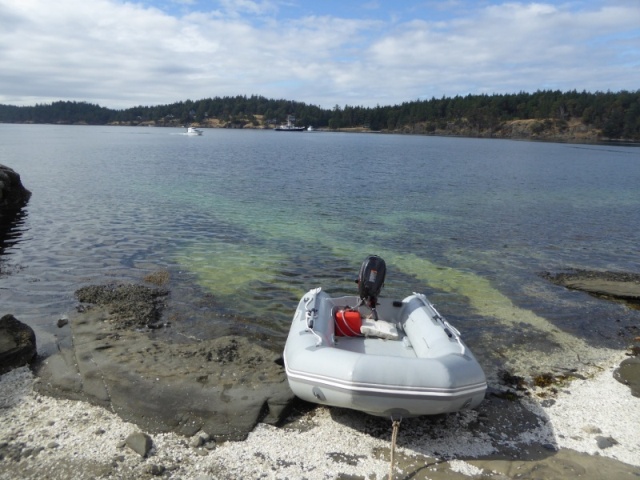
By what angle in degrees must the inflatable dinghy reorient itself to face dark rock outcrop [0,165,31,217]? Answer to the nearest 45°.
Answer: approximately 135° to its right

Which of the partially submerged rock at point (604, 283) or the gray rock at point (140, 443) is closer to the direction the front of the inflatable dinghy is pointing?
the gray rock

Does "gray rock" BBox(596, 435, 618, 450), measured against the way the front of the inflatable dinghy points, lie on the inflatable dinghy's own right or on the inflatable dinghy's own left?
on the inflatable dinghy's own left

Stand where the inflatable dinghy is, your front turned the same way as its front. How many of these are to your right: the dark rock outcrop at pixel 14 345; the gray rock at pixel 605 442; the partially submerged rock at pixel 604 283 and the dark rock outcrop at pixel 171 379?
2

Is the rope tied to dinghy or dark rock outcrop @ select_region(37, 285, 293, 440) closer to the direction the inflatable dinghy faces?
the rope tied to dinghy

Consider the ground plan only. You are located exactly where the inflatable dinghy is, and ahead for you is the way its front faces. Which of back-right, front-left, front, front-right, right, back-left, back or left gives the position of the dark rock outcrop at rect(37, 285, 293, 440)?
right

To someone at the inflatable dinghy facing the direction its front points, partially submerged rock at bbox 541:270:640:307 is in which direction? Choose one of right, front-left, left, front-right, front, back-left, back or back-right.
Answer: back-left

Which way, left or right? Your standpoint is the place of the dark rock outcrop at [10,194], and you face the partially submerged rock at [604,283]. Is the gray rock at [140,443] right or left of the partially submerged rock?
right

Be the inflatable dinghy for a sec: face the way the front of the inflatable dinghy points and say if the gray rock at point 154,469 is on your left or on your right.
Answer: on your right

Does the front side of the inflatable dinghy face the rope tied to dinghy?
yes

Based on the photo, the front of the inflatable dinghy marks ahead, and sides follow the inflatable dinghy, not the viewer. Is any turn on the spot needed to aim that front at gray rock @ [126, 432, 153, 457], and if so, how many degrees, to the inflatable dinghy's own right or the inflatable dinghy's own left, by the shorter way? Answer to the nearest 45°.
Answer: approximately 90° to the inflatable dinghy's own right

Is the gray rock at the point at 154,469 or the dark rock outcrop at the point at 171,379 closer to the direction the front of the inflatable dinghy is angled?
the gray rock

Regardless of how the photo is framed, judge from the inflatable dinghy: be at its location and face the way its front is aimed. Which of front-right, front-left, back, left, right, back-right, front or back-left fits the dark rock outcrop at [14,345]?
right
